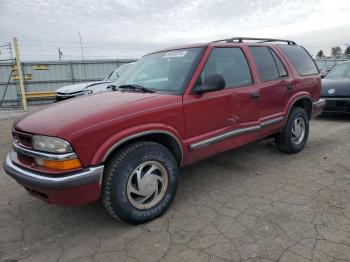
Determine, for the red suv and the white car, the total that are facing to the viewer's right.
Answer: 0

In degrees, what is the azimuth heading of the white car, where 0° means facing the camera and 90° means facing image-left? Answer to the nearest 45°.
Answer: approximately 45°

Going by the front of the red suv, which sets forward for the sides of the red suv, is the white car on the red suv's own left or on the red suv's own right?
on the red suv's own right

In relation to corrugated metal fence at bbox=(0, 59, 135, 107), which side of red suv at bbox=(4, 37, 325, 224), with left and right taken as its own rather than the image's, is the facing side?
right

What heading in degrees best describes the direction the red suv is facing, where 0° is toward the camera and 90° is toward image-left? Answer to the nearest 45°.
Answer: approximately 45°

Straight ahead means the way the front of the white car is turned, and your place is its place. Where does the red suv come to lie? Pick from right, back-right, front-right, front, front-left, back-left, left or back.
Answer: front-left
